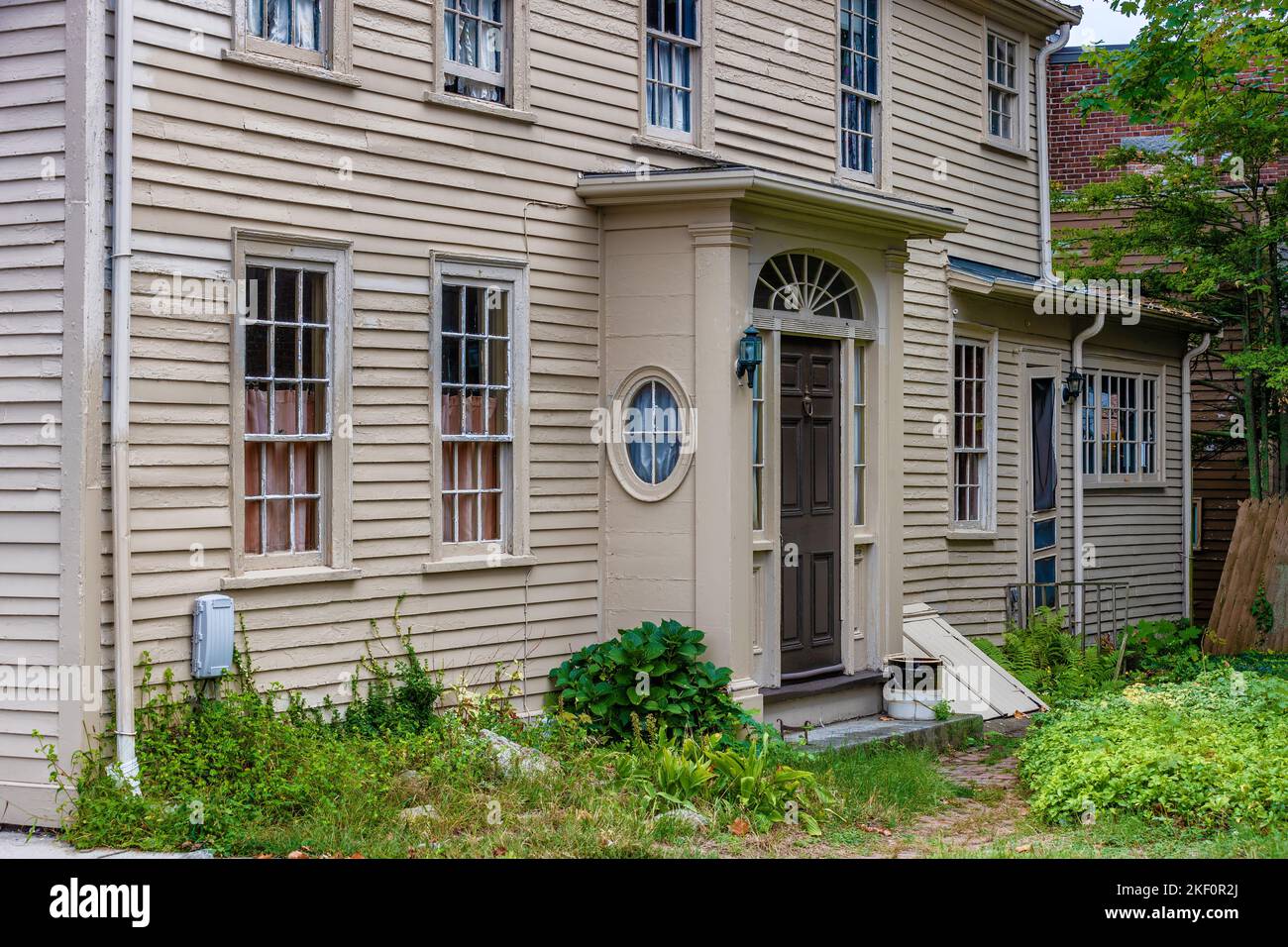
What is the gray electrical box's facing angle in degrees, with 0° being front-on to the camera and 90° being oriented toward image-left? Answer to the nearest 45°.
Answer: approximately 315°

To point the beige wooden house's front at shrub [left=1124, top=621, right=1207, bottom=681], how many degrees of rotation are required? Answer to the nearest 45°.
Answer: approximately 90° to its left

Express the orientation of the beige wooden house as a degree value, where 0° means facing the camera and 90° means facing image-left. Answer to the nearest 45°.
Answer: approximately 315°

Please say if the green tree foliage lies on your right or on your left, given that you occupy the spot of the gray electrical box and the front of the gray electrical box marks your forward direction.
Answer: on your left
